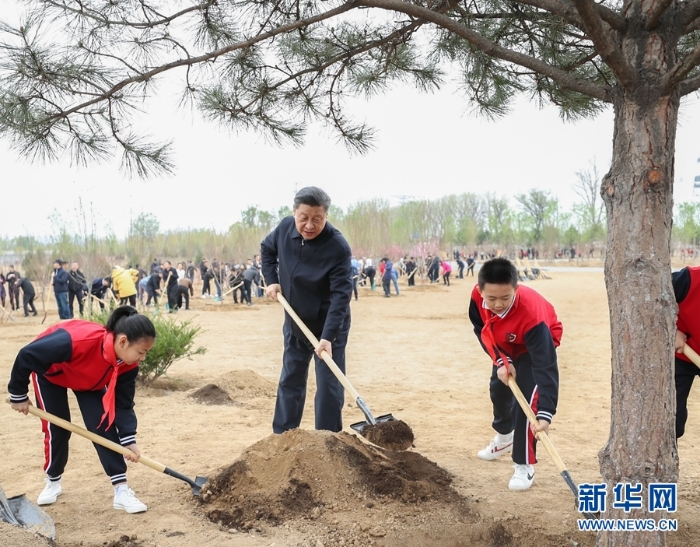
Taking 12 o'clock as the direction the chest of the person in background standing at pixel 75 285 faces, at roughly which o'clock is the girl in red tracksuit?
The girl in red tracksuit is roughly at 12 o'clock from the person in background standing.

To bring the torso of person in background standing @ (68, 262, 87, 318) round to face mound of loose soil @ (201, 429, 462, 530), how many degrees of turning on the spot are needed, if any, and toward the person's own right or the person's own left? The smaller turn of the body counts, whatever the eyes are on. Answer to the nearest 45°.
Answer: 0° — they already face it

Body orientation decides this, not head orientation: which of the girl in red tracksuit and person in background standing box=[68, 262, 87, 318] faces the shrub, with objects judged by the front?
the person in background standing

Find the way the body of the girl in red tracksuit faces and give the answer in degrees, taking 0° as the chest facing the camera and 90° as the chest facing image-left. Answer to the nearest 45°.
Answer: approximately 315°

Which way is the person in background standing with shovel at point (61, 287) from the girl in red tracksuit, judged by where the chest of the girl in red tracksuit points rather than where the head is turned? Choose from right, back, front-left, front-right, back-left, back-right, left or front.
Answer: back-left

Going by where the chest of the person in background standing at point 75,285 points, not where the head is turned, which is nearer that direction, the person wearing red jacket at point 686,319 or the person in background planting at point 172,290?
the person wearing red jacket

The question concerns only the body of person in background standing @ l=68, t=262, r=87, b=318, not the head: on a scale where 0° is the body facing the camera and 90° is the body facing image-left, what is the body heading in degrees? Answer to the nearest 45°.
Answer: approximately 0°

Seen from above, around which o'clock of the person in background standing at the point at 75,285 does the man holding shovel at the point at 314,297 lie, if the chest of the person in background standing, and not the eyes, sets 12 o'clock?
The man holding shovel is roughly at 12 o'clock from the person in background standing.
